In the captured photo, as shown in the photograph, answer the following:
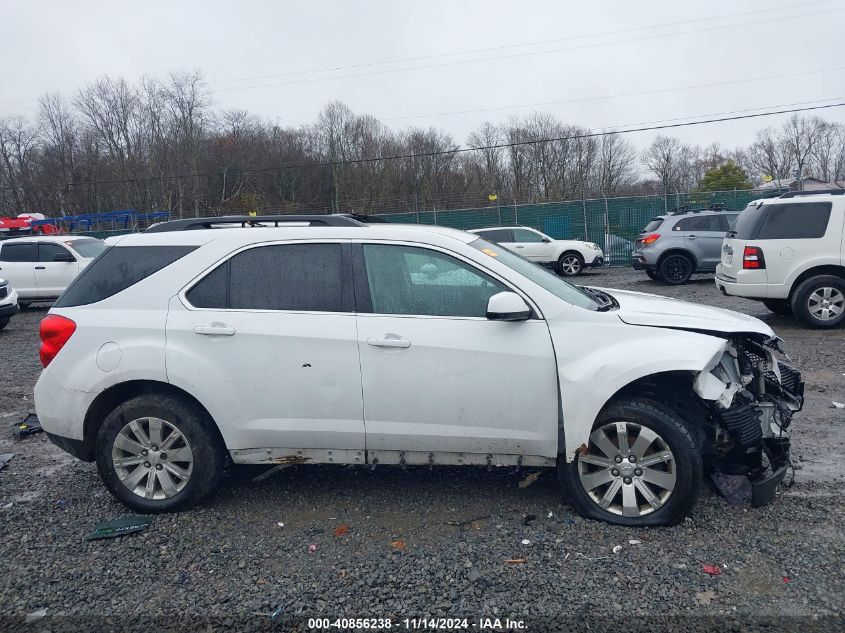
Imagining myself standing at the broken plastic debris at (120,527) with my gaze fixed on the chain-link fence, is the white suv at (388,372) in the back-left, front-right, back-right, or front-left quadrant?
front-right

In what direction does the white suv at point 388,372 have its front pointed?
to the viewer's right

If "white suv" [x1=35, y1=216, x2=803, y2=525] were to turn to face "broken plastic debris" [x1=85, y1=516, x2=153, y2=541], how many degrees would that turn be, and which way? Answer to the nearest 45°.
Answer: approximately 180°

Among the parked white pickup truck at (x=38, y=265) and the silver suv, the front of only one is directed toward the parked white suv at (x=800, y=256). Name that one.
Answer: the parked white pickup truck at (x=38, y=265)

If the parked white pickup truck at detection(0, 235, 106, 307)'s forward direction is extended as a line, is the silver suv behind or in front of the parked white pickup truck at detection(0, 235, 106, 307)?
in front

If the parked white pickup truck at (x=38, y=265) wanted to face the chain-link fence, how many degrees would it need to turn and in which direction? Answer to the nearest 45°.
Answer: approximately 45° to its left

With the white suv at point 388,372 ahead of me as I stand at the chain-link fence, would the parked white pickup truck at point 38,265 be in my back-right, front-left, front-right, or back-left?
front-right

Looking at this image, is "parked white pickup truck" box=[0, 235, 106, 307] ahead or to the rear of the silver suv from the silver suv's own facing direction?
to the rear

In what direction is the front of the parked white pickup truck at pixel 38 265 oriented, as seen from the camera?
facing the viewer and to the right of the viewer

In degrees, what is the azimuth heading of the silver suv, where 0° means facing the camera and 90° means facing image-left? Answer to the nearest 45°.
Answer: approximately 225°

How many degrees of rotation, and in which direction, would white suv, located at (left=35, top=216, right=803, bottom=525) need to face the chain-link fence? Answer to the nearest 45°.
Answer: approximately 90° to its left

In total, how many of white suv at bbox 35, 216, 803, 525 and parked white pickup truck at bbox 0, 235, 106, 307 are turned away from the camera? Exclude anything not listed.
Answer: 0

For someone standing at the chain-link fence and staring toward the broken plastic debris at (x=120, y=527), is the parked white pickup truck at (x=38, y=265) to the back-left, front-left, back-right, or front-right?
front-right

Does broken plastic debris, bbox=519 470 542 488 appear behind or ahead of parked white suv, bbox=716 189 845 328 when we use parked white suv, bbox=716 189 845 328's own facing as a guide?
behind

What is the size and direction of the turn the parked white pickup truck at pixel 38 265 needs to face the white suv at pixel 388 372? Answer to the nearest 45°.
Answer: approximately 45° to its right

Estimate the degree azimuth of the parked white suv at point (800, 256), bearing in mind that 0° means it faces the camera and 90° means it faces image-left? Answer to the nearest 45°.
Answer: approximately 225°
